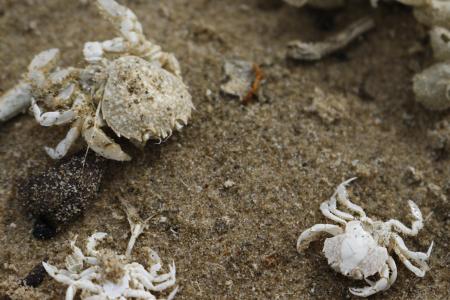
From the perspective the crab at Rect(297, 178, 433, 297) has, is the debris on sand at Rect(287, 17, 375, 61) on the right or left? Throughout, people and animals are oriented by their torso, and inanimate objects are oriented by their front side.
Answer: on its right

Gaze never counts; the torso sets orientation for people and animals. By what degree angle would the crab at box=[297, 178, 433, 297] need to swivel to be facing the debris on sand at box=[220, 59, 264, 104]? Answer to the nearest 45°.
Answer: approximately 90° to its right

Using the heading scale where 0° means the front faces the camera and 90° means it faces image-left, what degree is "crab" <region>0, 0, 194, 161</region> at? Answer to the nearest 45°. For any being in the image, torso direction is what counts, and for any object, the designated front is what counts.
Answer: approximately 315°

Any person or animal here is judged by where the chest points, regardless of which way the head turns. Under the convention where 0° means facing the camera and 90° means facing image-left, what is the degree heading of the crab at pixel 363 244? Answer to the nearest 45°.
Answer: approximately 45°

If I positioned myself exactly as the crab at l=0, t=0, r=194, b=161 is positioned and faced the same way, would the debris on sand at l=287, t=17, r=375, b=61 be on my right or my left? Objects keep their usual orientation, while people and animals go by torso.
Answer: on my left

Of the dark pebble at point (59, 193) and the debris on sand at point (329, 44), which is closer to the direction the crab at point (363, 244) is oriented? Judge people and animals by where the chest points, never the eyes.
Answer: the dark pebble

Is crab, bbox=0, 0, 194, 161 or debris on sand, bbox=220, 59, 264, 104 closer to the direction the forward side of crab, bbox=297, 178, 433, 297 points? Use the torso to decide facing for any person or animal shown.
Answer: the crab
